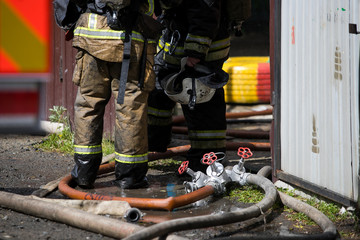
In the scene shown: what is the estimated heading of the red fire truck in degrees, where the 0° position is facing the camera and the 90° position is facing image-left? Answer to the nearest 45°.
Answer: approximately 180°

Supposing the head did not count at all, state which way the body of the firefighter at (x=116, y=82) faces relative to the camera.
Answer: away from the camera

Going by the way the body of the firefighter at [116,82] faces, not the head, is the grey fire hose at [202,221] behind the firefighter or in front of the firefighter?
behind

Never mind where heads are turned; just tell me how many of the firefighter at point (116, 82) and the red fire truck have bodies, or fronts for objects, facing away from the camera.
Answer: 2
